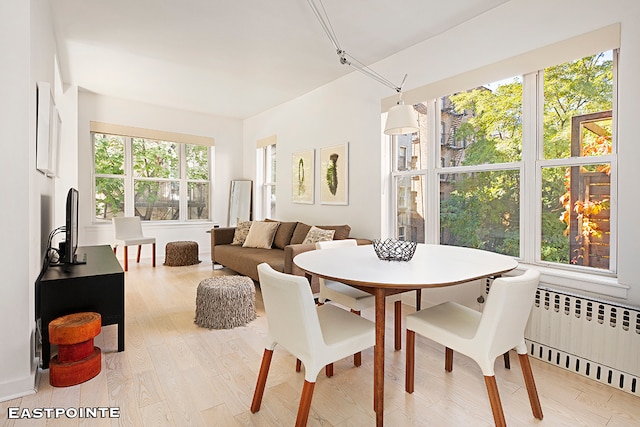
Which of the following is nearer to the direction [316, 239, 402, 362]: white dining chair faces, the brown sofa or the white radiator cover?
the white radiator cover

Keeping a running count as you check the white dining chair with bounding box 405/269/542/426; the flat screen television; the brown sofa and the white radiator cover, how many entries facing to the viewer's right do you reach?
1

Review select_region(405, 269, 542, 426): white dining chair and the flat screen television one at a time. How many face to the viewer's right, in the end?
1

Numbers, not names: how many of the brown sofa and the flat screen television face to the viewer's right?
1

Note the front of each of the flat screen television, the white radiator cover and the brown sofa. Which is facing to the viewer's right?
the flat screen television

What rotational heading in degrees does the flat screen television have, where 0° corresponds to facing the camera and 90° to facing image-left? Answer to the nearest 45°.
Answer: approximately 270°

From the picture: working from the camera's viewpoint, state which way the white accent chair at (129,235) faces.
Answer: facing the viewer and to the right of the viewer

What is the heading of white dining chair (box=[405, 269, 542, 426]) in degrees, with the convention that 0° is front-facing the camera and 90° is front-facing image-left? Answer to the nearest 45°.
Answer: approximately 135°

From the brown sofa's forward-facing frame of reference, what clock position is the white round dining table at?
The white round dining table is roughly at 10 o'clock from the brown sofa.

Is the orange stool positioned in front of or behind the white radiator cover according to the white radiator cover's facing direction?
in front

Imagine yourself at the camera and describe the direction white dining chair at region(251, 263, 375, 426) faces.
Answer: facing away from the viewer and to the right of the viewer

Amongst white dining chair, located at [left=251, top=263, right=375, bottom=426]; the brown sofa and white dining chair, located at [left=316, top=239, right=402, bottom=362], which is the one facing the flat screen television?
the brown sofa
